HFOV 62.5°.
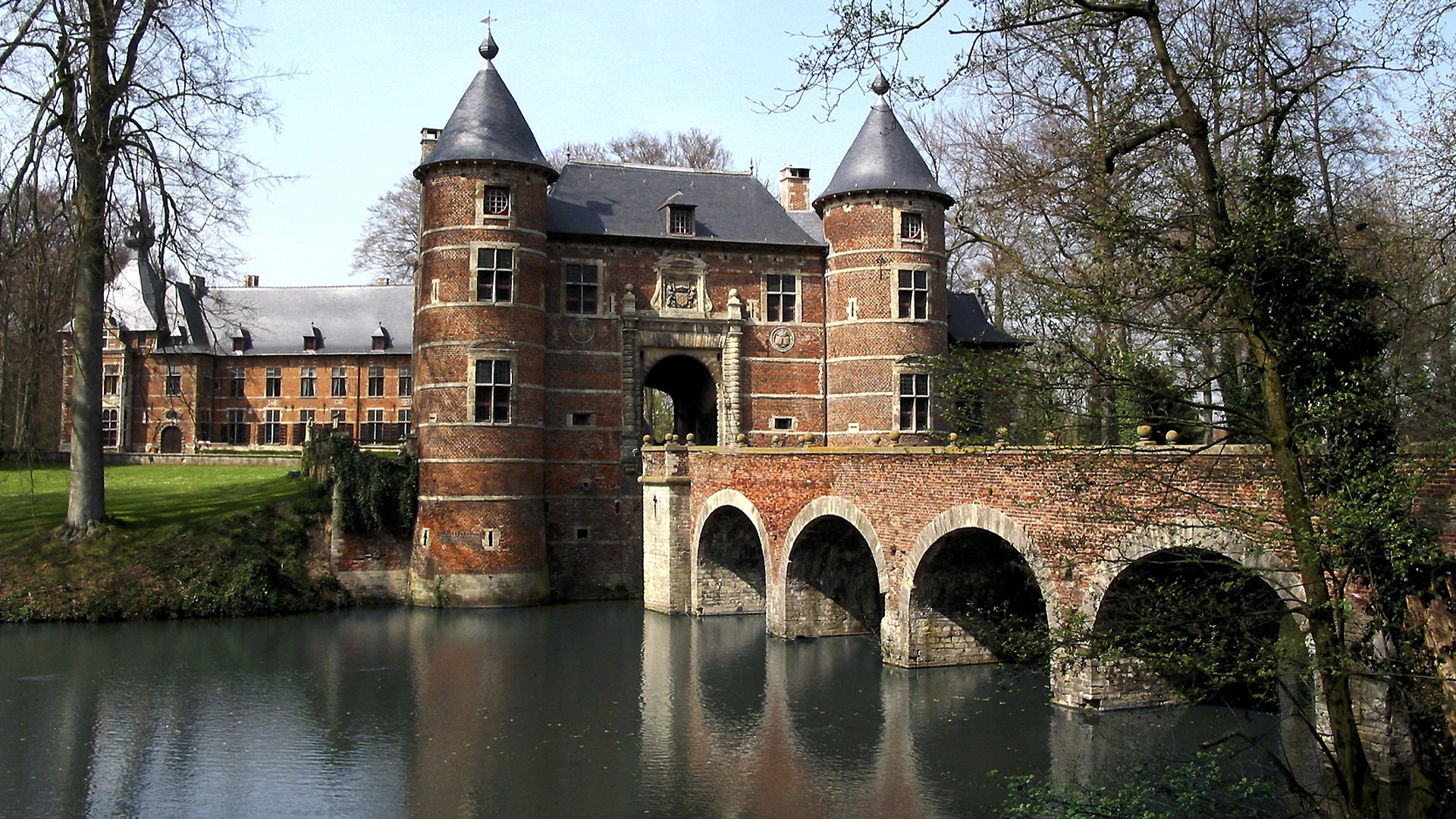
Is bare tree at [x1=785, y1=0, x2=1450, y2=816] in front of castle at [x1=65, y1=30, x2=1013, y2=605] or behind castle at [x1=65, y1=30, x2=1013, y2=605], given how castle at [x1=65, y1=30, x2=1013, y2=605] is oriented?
in front

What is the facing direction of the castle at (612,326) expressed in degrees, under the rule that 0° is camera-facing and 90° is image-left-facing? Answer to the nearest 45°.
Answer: approximately 315°
